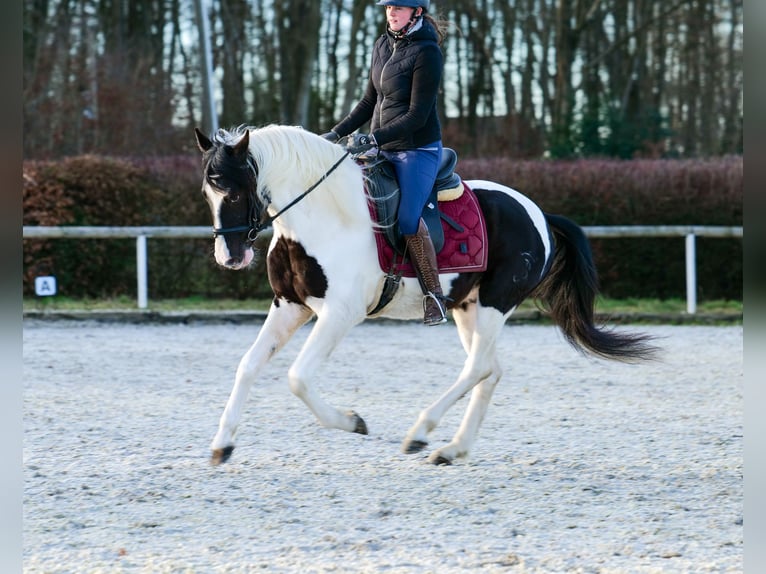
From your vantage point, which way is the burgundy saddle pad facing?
to the viewer's left

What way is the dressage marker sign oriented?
toward the camera

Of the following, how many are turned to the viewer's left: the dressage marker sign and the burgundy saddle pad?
1

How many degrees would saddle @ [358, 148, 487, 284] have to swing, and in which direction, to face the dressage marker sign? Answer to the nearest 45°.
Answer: approximately 45° to its right

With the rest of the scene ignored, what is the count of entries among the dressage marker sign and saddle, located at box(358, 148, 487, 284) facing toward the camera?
1

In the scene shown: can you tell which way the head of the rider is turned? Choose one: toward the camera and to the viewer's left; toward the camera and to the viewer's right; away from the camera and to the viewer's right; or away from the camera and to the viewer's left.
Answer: toward the camera and to the viewer's left

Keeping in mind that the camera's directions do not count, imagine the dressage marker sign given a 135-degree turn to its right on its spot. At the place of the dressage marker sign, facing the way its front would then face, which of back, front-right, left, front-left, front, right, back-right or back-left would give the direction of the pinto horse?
back-left

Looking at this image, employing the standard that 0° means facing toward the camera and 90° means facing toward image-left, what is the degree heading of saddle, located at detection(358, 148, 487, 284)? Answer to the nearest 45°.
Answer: approximately 90°

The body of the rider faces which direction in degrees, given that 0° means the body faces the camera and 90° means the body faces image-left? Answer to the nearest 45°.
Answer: approximately 45°

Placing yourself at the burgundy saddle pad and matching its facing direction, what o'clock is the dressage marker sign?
The dressage marker sign is roughly at 2 o'clock from the burgundy saddle pad.
